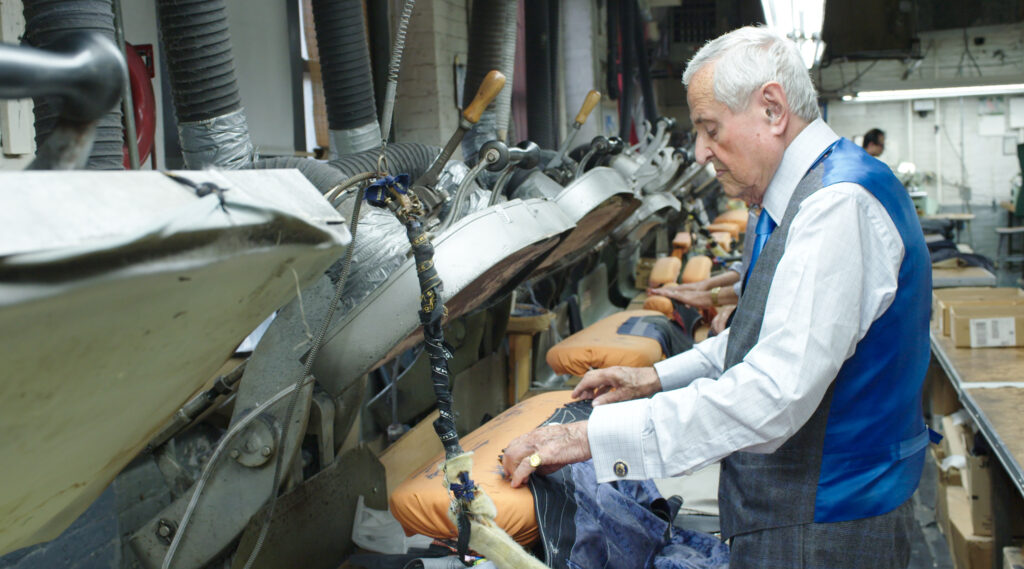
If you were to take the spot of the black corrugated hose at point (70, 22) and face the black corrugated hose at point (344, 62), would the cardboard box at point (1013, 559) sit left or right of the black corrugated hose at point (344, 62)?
right

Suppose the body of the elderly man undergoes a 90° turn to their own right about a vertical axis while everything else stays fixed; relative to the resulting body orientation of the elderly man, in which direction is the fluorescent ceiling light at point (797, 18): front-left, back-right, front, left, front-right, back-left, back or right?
front

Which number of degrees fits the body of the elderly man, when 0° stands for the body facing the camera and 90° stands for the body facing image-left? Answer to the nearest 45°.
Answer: approximately 90°

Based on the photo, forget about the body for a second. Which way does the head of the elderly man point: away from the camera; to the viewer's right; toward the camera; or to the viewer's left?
to the viewer's left

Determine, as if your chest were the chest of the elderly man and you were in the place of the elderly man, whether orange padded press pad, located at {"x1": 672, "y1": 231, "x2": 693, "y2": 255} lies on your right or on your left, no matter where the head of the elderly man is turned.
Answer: on your right

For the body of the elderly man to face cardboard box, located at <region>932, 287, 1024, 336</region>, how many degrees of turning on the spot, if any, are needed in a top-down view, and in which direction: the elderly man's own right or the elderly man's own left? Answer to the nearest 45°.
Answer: approximately 90° to the elderly man's own right
